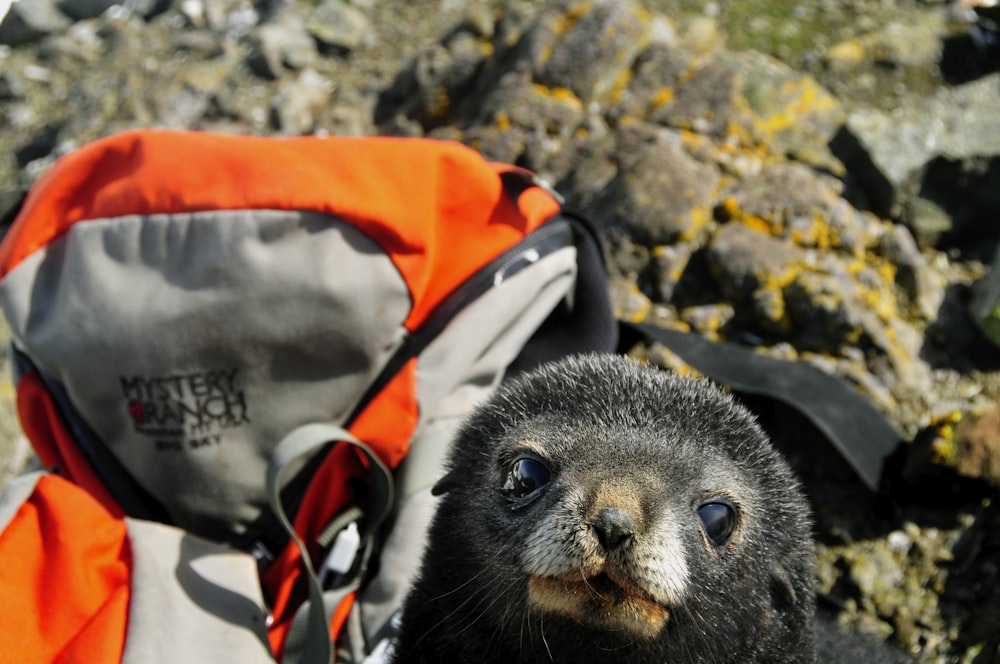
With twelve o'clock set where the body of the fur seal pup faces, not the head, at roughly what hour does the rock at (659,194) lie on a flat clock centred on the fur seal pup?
The rock is roughly at 6 o'clock from the fur seal pup.

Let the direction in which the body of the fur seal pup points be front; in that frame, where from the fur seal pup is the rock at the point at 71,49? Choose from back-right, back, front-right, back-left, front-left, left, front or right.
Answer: back-right

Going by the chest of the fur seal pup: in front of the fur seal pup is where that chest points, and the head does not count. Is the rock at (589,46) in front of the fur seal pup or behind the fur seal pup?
behind

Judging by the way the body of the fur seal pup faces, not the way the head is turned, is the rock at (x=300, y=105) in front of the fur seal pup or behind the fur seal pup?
behind

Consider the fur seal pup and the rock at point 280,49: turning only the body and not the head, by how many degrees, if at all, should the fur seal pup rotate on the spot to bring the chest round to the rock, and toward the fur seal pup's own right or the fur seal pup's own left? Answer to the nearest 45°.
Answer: approximately 135° to the fur seal pup's own right

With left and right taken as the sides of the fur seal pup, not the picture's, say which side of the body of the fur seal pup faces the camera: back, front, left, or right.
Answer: front

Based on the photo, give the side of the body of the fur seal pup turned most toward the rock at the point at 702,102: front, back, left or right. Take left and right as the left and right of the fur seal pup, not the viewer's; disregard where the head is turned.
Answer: back

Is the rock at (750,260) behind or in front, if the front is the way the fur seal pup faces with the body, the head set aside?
behind

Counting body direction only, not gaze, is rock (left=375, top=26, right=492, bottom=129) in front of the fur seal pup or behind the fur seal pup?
behind

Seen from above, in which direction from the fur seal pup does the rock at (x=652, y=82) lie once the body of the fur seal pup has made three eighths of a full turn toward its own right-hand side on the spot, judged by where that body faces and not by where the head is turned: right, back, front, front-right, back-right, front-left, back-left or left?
front-right
